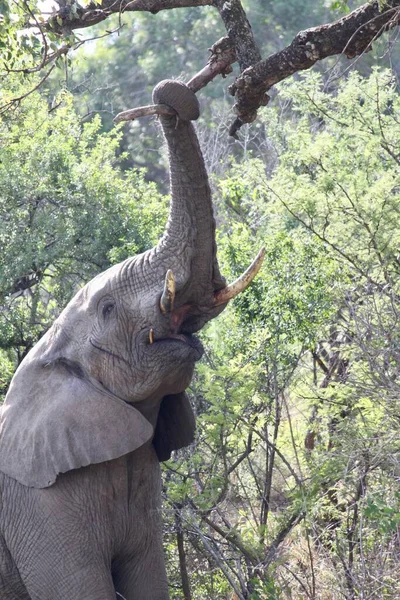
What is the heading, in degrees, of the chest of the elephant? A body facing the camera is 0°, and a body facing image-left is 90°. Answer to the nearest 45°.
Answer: approximately 315°
